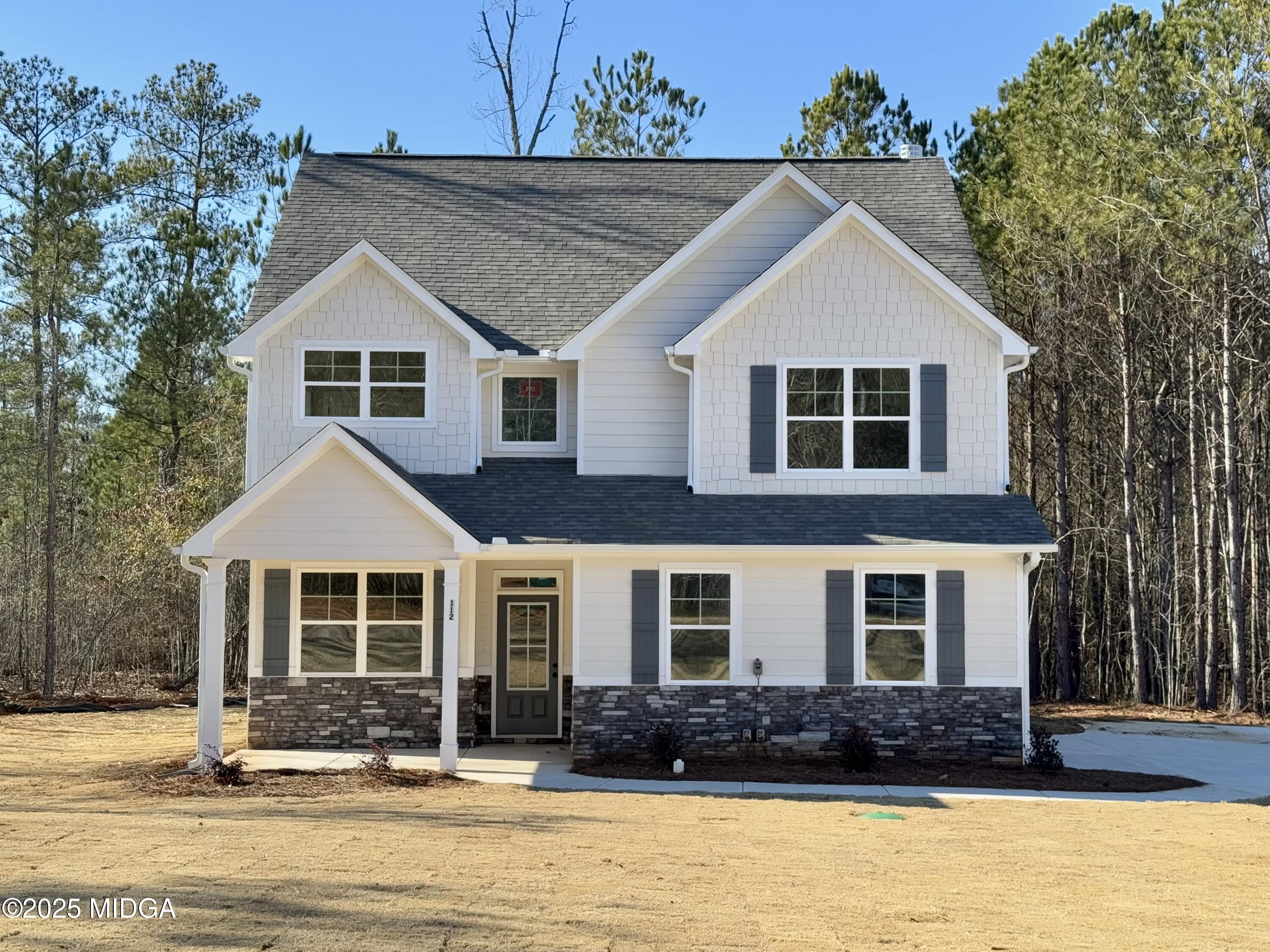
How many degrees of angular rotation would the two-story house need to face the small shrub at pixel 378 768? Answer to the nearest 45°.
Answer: approximately 45° to its right

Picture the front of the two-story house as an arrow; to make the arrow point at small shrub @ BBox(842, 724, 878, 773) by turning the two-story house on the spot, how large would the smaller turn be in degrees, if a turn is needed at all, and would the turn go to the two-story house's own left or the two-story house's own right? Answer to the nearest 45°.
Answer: approximately 45° to the two-story house's own left

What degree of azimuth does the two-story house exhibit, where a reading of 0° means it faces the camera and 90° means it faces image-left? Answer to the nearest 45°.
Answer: approximately 0°

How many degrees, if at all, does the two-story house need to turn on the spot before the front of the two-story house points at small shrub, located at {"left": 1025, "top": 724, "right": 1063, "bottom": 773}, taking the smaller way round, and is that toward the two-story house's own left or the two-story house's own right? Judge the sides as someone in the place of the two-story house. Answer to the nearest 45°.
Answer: approximately 90° to the two-story house's own left

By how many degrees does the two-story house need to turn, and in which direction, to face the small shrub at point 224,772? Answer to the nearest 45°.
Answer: approximately 45° to its right
